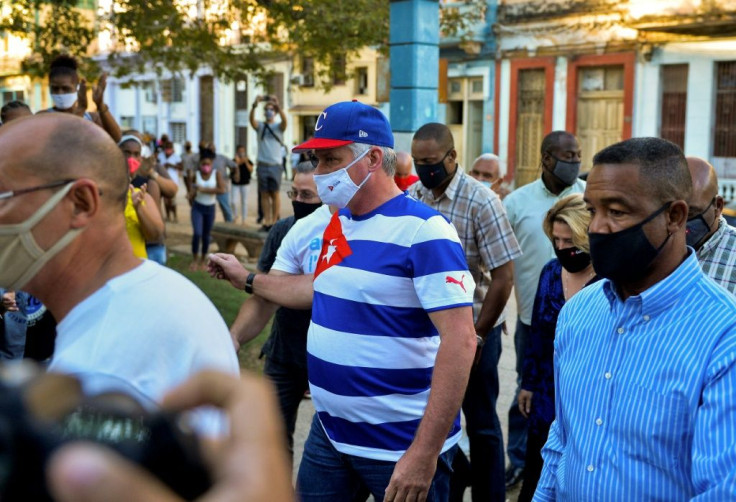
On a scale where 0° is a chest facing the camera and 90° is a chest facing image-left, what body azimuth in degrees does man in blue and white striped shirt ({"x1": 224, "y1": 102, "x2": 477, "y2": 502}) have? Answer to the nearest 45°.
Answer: approximately 45°

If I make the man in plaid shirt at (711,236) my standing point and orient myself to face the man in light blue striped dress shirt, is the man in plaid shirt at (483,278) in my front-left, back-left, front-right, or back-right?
back-right

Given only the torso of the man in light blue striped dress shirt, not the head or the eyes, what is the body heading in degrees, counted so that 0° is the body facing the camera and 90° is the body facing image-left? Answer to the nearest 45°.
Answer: approximately 45°

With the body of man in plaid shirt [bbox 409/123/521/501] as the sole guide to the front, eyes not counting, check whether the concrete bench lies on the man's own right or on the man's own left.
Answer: on the man's own right

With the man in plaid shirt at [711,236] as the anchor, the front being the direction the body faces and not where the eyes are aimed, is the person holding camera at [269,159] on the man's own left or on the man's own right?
on the man's own right

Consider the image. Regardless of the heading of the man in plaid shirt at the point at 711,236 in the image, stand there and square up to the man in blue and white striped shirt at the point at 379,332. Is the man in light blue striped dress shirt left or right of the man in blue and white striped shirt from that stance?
left

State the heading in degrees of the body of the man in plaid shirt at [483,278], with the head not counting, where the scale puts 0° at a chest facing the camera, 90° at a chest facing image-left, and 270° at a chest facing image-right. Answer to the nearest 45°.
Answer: approximately 45°
